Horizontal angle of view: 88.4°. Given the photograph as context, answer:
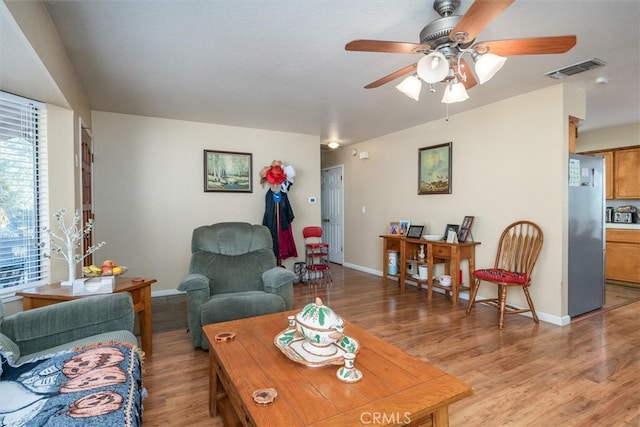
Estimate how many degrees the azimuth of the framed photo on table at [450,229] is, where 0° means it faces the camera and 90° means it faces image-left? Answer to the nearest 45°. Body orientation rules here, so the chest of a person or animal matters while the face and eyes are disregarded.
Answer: approximately 45°

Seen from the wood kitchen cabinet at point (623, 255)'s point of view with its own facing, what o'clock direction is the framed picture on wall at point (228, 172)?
The framed picture on wall is roughly at 12 o'clock from the wood kitchen cabinet.

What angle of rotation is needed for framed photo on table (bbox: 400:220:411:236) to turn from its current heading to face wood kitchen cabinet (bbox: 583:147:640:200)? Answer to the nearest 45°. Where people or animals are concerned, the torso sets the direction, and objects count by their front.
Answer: approximately 135° to its left

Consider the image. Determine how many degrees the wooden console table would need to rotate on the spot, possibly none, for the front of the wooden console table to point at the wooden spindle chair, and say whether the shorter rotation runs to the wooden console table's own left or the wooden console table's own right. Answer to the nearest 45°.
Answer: approximately 90° to the wooden console table's own left

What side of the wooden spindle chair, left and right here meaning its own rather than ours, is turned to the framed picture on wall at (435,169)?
right

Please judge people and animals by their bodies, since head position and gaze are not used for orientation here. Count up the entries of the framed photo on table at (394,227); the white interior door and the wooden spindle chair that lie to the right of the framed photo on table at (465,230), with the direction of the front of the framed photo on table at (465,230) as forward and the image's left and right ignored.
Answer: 2

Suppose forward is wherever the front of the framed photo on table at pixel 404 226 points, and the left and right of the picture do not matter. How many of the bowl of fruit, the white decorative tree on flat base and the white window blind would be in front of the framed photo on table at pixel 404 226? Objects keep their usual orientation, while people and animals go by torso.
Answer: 3

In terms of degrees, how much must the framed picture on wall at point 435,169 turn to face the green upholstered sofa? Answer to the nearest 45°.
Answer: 0° — it already faces it
